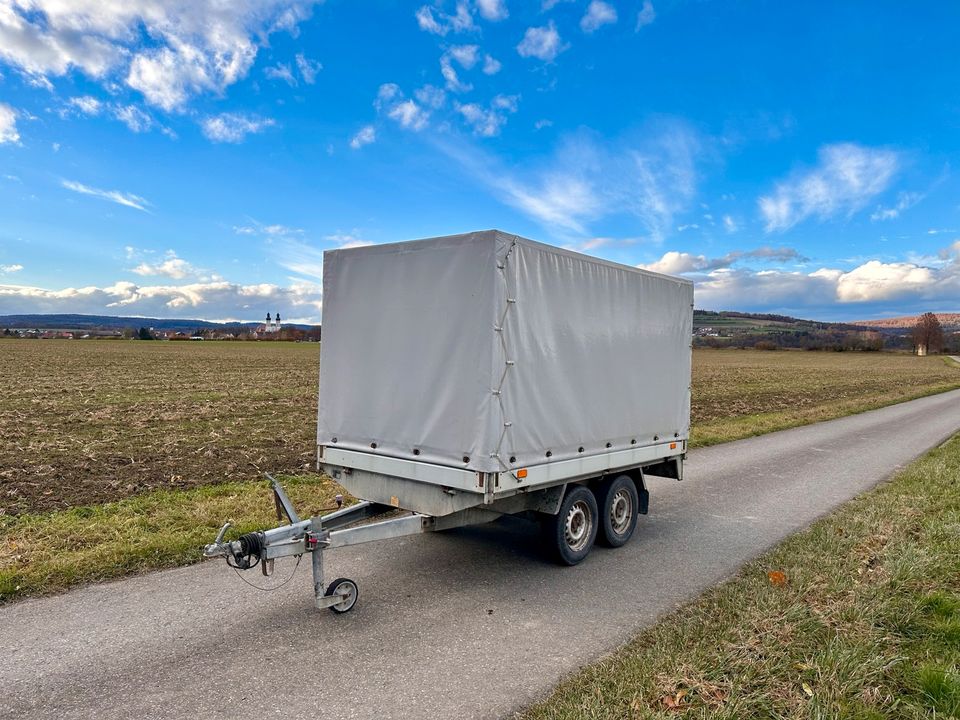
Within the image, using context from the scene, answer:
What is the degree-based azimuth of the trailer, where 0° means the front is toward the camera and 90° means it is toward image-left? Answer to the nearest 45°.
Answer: approximately 45°
